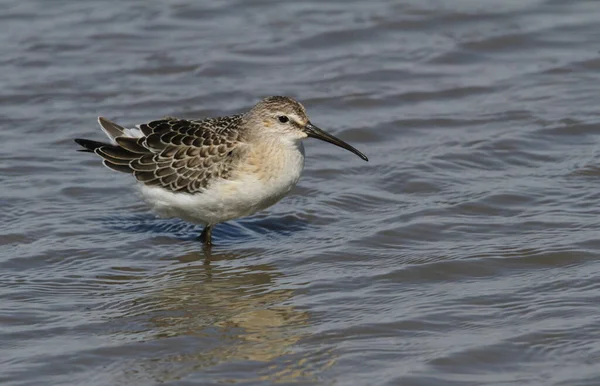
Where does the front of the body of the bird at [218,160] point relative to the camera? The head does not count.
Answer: to the viewer's right
